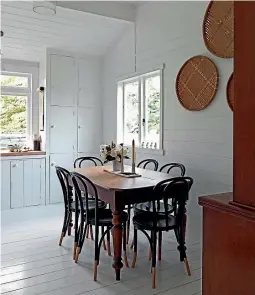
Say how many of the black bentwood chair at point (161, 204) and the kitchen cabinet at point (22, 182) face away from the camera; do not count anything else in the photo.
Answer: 0

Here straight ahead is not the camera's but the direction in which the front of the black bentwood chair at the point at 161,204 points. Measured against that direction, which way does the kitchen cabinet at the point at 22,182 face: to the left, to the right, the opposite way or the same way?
to the left

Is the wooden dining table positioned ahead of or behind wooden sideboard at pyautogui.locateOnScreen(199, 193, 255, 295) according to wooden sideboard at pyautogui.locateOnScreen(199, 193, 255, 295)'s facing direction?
ahead

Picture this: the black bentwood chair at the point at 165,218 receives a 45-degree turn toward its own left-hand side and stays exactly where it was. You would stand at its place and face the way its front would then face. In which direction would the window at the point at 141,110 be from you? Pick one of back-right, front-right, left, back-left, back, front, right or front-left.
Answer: right

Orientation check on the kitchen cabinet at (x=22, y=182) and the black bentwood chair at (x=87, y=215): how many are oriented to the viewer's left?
0

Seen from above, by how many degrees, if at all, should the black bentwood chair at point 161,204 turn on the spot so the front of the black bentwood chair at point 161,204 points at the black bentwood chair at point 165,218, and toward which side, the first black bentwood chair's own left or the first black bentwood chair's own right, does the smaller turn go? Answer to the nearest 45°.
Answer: approximately 45° to the first black bentwood chair's own left

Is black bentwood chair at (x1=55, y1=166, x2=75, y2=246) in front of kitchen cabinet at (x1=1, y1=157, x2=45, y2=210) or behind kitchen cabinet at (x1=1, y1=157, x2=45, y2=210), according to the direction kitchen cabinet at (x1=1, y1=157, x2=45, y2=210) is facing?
in front

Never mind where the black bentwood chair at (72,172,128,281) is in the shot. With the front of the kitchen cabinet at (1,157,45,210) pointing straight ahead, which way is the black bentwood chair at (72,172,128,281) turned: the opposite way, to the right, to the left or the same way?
to the left

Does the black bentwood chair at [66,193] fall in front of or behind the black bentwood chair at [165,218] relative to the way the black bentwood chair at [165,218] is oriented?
in front
